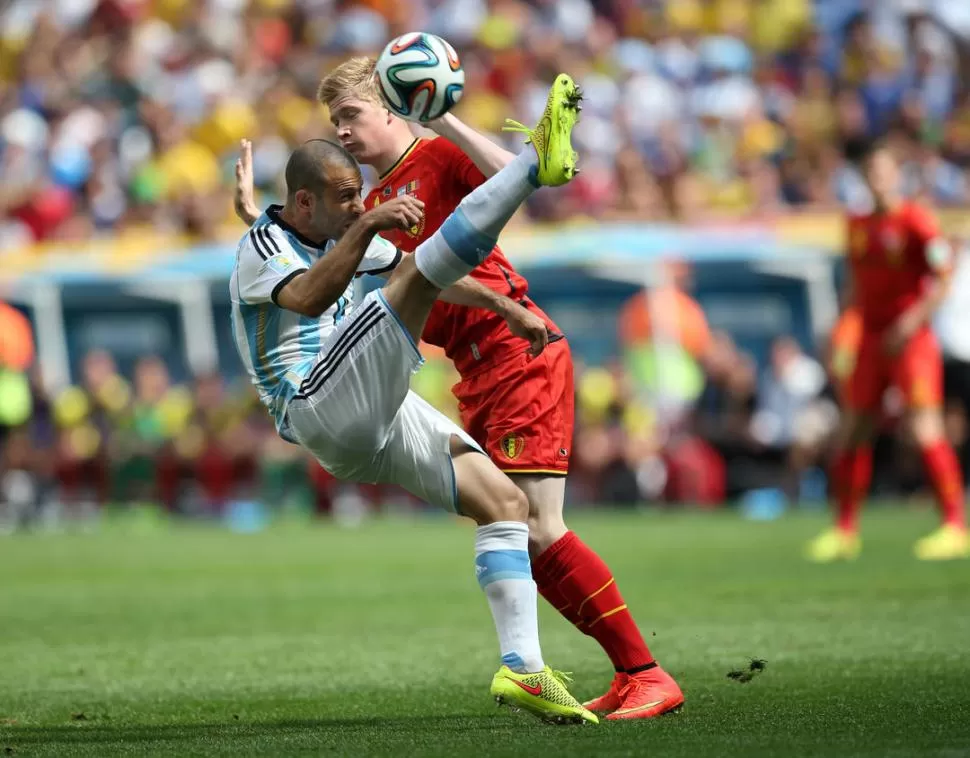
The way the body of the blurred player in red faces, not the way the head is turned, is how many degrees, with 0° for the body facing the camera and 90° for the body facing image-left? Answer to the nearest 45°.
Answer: approximately 45°

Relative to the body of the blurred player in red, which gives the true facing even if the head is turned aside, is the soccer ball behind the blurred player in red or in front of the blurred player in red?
in front
